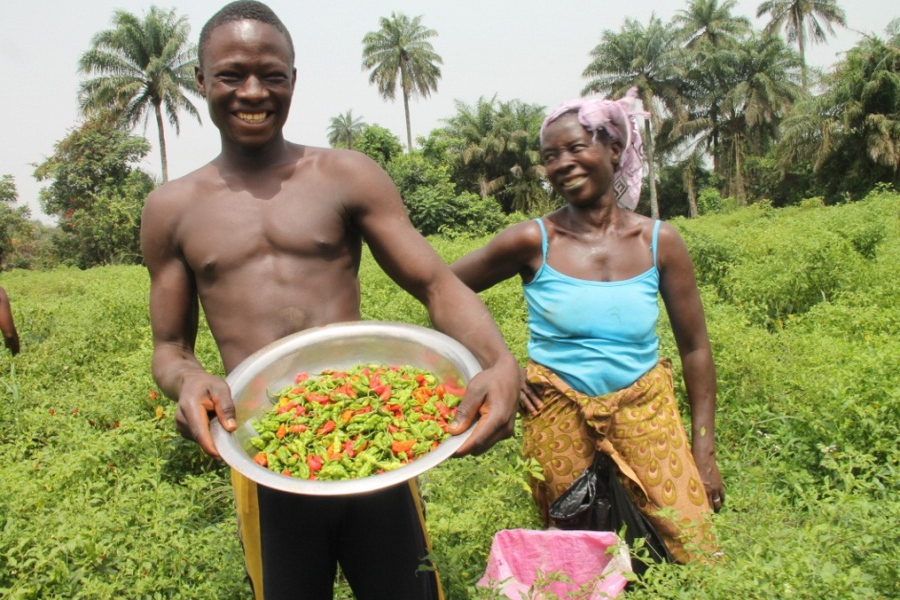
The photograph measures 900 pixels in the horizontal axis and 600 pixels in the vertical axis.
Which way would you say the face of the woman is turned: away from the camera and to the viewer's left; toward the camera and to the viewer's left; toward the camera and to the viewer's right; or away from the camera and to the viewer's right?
toward the camera and to the viewer's left

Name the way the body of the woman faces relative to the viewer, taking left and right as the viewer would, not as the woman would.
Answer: facing the viewer

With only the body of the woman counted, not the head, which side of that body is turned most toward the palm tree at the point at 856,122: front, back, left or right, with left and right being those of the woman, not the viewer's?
back

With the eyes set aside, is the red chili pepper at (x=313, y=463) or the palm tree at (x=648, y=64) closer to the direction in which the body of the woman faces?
the red chili pepper

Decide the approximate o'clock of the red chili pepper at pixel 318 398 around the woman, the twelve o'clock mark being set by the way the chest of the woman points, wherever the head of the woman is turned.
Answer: The red chili pepper is roughly at 1 o'clock from the woman.

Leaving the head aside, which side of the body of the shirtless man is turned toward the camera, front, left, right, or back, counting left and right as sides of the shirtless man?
front

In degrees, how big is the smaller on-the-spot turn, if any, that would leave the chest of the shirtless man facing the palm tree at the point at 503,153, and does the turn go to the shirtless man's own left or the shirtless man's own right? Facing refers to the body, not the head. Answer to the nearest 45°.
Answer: approximately 180°

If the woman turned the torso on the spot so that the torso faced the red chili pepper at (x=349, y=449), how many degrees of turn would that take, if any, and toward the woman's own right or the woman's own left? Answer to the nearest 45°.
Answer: approximately 45° to the woman's own right

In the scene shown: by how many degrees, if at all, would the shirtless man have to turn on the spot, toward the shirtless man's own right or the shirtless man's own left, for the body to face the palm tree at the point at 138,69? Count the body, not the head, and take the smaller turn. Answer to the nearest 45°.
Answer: approximately 180°

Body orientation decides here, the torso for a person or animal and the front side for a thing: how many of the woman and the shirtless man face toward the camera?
2

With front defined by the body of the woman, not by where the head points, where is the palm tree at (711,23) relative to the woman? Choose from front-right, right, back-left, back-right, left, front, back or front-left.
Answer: back

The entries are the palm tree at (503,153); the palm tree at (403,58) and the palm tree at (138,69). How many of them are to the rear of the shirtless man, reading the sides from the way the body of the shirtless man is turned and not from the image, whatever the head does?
3
